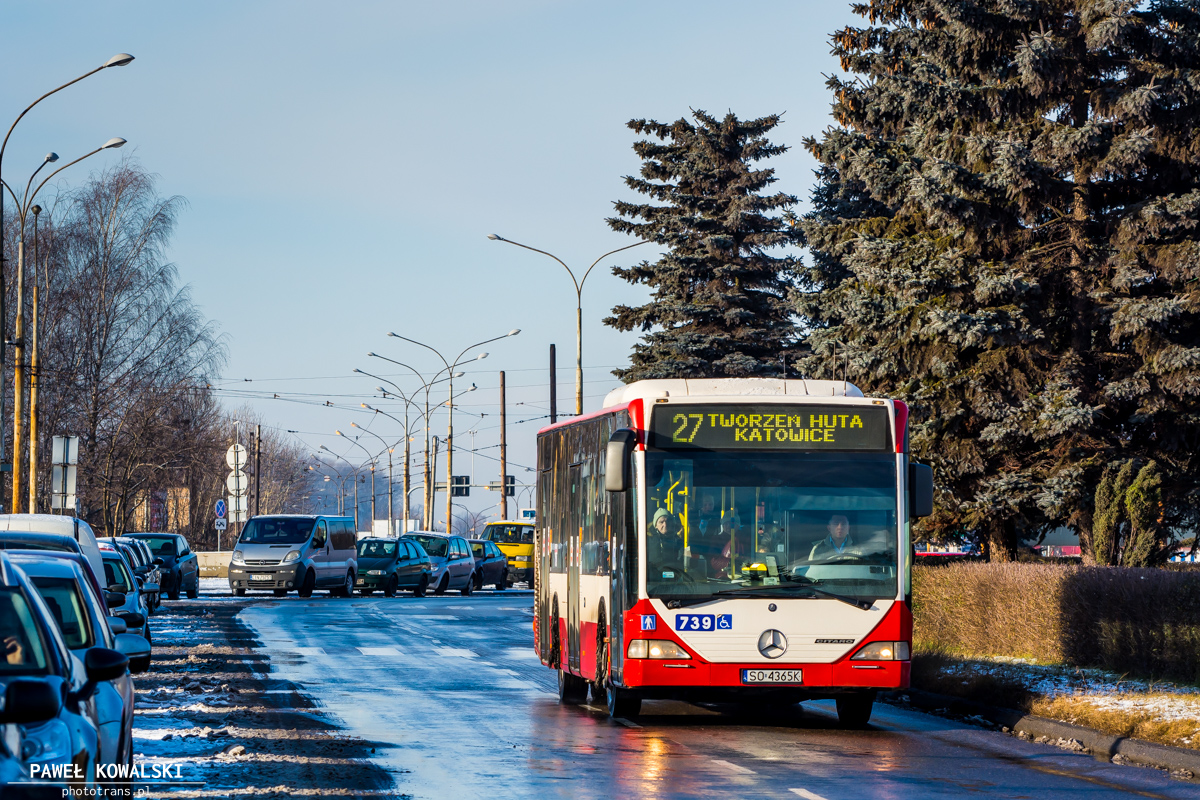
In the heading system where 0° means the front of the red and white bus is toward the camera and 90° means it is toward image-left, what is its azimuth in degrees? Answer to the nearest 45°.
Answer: approximately 0°

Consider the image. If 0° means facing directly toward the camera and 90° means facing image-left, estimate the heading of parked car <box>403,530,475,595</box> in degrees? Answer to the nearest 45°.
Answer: approximately 45°

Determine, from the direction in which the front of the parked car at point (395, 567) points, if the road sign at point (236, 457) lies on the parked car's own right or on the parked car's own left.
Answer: on the parked car's own right

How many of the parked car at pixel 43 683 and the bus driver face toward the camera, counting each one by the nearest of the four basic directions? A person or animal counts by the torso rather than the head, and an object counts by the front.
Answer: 2
